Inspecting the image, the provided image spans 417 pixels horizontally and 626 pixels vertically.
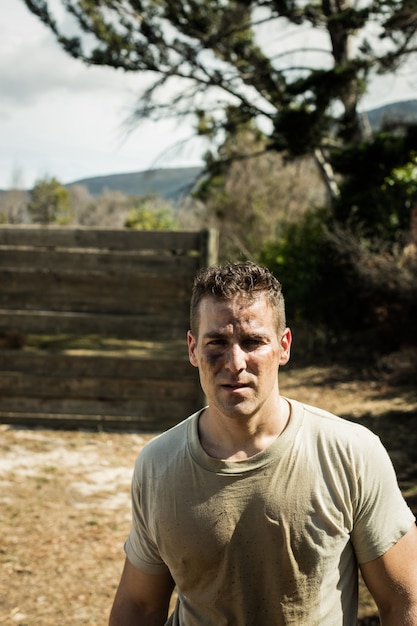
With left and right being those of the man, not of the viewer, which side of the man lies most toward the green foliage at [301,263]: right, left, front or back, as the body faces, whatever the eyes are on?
back

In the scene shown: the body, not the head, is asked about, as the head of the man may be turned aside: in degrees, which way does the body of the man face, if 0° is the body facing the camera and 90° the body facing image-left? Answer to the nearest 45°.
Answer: approximately 0°

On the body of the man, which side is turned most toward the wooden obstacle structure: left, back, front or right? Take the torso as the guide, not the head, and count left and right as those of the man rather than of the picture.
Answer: back

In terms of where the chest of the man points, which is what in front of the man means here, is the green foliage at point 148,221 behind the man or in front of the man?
behind

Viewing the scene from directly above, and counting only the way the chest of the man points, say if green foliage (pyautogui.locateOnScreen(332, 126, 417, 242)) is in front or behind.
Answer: behind
